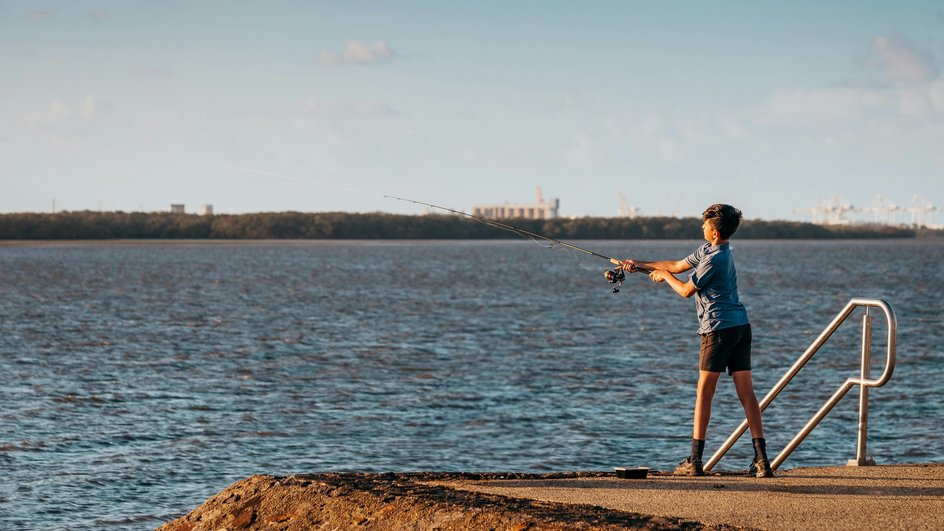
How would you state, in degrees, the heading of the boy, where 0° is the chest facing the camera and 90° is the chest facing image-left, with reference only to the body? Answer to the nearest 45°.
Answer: approximately 90°

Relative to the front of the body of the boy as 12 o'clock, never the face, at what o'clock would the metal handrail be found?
The metal handrail is roughly at 5 o'clock from the boy.
